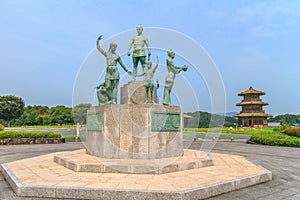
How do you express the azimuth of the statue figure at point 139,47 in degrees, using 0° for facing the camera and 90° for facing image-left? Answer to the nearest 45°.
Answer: approximately 0°

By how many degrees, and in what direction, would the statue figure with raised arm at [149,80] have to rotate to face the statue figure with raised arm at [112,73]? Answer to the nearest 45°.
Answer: approximately 90° to its right

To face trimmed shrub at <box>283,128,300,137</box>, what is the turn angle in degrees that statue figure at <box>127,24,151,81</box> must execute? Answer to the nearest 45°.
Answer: approximately 135° to its left

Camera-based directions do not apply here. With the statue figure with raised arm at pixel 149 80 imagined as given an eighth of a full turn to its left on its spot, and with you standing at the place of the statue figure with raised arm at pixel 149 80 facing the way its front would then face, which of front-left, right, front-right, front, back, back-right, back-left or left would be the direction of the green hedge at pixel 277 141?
left

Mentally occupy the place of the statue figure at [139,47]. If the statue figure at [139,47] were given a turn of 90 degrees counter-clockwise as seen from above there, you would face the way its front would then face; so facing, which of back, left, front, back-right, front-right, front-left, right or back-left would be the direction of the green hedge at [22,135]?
back-left

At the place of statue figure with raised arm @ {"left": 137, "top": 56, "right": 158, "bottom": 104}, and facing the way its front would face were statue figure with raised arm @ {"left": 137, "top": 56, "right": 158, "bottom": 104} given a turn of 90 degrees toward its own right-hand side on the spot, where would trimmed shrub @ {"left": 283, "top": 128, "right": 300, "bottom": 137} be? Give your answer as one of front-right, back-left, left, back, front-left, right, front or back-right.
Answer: back-right
